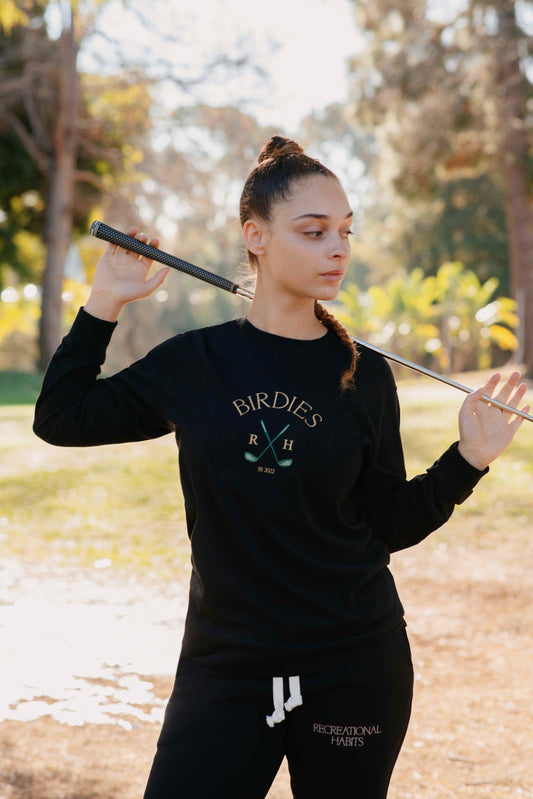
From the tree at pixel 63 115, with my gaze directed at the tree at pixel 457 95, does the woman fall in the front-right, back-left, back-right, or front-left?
front-right

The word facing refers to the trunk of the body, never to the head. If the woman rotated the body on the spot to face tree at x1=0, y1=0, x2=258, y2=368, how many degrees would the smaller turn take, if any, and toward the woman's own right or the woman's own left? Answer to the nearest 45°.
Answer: approximately 180°

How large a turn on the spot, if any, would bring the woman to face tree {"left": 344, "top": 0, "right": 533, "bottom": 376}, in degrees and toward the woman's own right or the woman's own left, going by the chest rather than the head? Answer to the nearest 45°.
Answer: approximately 180°

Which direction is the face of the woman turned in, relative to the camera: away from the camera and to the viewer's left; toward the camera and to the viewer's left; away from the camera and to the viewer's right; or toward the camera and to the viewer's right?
toward the camera and to the viewer's right

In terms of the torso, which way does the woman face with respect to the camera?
toward the camera

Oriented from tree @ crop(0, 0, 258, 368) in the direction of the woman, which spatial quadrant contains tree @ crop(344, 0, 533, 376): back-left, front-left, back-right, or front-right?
front-left
